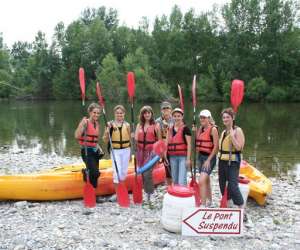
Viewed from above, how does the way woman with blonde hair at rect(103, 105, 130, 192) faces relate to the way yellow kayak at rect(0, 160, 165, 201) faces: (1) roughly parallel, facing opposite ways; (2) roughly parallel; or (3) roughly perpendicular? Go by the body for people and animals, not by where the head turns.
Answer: roughly perpendicular

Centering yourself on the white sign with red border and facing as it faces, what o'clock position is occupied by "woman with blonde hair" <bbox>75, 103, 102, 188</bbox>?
The woman with blonde hair is roughly at 4 o'clock from the white sign with red border.

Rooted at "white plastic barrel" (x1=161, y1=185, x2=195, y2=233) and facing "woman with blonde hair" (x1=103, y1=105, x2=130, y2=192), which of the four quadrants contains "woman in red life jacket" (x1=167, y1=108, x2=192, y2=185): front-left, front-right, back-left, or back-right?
front-right

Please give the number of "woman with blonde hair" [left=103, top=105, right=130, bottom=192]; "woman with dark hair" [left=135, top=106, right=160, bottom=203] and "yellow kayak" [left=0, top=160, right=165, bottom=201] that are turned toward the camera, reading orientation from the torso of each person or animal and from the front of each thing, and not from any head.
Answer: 2

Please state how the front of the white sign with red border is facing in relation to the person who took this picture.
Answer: facing the viewer

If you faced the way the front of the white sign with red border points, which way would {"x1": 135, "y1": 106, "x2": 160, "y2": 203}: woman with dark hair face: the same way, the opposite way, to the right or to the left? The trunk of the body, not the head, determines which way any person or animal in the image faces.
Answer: the same way

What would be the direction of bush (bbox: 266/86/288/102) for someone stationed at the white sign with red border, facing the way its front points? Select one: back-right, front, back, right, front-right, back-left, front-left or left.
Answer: back

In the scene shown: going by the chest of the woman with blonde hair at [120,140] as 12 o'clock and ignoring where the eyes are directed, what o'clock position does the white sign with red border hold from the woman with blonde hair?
The white sign with red border is roughly at 11 o'clock from the woman with blonde hair.

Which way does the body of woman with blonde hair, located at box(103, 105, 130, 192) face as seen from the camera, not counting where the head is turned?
toward the camera

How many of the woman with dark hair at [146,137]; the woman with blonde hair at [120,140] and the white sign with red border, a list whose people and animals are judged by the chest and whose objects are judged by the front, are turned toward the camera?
3

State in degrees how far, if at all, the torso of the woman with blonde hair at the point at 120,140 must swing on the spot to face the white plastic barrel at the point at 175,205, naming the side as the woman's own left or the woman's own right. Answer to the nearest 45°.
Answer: approximately 45° to the woman's own left

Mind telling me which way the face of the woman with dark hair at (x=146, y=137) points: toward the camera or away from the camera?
toward the camera

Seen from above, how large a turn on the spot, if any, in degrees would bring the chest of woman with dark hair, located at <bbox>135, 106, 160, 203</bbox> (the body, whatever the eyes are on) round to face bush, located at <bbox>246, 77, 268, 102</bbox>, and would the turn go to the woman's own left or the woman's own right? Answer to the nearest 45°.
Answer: approximately 180°

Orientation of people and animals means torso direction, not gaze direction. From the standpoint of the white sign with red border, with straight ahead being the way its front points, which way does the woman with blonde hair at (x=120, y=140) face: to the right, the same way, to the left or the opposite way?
the same way
